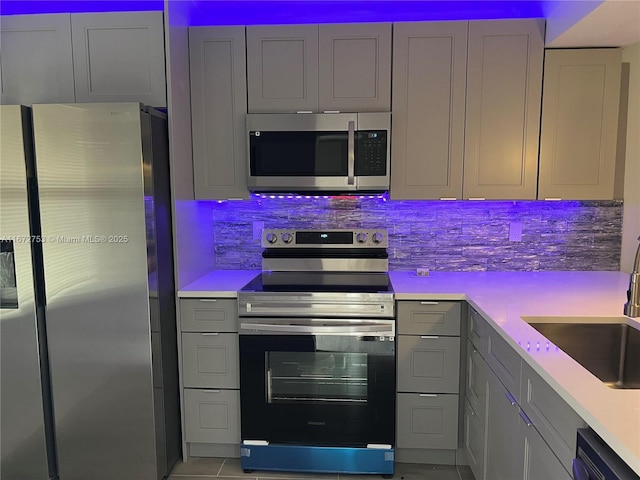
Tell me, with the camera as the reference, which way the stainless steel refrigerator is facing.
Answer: facing the viewer

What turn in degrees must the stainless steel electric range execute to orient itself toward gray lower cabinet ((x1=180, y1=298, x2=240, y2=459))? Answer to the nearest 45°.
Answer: approximately 90° to its right

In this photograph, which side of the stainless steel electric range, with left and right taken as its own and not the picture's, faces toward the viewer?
front

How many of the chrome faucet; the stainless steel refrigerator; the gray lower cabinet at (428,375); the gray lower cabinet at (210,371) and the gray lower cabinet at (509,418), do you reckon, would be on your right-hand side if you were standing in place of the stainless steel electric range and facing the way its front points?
2

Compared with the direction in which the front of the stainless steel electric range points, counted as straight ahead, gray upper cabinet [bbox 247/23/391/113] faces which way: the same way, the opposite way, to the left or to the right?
the same way

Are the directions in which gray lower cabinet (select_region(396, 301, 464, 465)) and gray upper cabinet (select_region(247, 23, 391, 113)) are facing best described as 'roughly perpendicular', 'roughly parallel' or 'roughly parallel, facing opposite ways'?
roughly parallel

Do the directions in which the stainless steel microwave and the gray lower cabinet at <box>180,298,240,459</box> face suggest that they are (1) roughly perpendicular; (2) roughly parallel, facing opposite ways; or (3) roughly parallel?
roughly parallel

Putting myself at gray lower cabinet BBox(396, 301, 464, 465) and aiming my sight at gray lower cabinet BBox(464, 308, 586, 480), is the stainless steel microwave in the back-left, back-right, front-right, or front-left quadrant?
back-right

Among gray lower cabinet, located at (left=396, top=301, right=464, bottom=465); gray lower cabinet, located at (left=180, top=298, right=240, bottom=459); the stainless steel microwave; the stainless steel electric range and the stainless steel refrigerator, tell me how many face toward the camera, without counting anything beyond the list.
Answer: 5

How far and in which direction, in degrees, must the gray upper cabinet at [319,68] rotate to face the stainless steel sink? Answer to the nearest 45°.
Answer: approximately 45° to its left

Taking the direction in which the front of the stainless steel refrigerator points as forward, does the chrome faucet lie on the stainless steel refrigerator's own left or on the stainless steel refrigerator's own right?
on the stainless steel refrigerator's own left

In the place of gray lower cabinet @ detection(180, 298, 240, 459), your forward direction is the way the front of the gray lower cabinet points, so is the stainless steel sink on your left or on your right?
on your left
